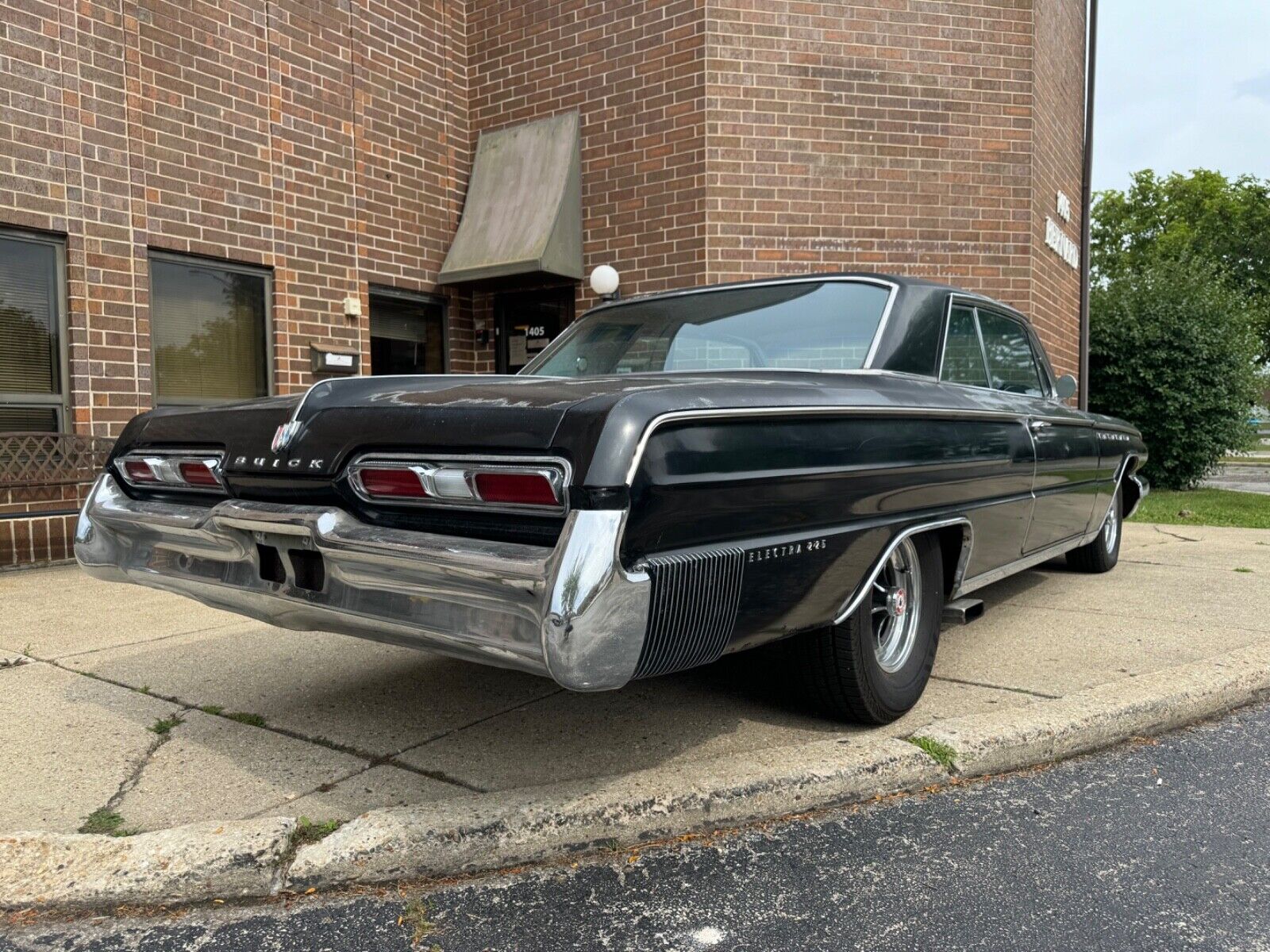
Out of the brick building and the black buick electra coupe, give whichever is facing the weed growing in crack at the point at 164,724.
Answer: the brick building

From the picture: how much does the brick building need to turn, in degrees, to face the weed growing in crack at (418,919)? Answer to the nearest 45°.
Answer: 0° — it already faces it

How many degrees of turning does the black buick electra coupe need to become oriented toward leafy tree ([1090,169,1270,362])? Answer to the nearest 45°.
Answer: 0° — it already faces it

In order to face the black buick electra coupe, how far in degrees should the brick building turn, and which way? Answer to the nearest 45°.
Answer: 0° — it already faces it

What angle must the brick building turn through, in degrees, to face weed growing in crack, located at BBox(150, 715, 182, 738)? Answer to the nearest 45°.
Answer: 0° — it already faces it

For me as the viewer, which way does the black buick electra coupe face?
facing away from the viewer and to the right of the viewer

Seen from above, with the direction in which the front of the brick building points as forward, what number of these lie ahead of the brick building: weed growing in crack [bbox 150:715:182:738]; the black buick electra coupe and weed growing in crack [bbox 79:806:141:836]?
3

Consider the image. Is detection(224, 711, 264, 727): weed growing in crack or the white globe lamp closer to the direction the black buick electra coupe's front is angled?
the white globe lamp

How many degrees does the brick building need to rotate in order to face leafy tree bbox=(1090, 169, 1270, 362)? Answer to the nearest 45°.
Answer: approximately 135° to its left

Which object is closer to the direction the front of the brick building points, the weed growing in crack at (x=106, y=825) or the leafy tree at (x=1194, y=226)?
the weed growing in crack
